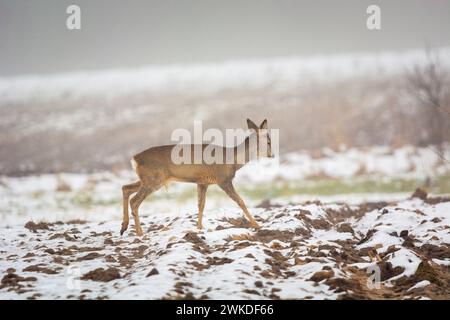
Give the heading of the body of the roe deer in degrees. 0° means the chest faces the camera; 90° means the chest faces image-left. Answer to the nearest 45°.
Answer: approximately 270°
